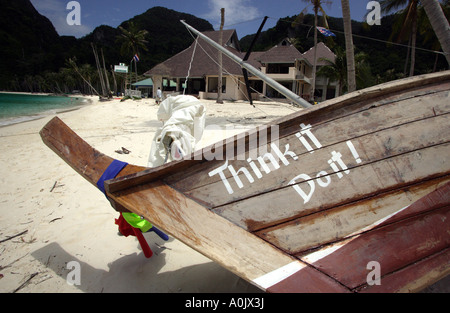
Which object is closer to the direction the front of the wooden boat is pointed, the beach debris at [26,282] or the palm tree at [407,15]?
the beach debris

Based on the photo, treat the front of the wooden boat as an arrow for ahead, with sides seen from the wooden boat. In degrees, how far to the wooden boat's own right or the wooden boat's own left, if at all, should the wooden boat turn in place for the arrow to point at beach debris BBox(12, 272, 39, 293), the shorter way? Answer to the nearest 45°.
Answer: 0° — it already faces it

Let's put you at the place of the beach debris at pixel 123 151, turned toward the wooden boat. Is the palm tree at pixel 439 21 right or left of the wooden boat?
left

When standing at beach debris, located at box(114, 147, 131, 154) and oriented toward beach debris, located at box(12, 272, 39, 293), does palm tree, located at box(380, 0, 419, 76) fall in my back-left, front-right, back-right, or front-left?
back-left

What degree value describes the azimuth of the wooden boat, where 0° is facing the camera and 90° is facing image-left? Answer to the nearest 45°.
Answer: approximately 90°

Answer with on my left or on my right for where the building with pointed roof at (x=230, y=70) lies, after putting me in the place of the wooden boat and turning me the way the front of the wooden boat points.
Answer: on my right

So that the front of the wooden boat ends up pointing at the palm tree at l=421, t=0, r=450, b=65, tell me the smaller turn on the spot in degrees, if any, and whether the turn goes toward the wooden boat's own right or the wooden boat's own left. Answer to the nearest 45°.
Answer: approximately 135° to the wooden boat's own right
